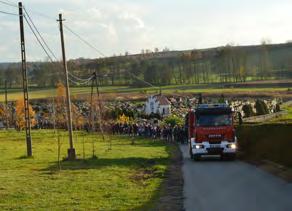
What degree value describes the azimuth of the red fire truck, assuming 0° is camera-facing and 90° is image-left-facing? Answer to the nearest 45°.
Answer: approximately 0°
